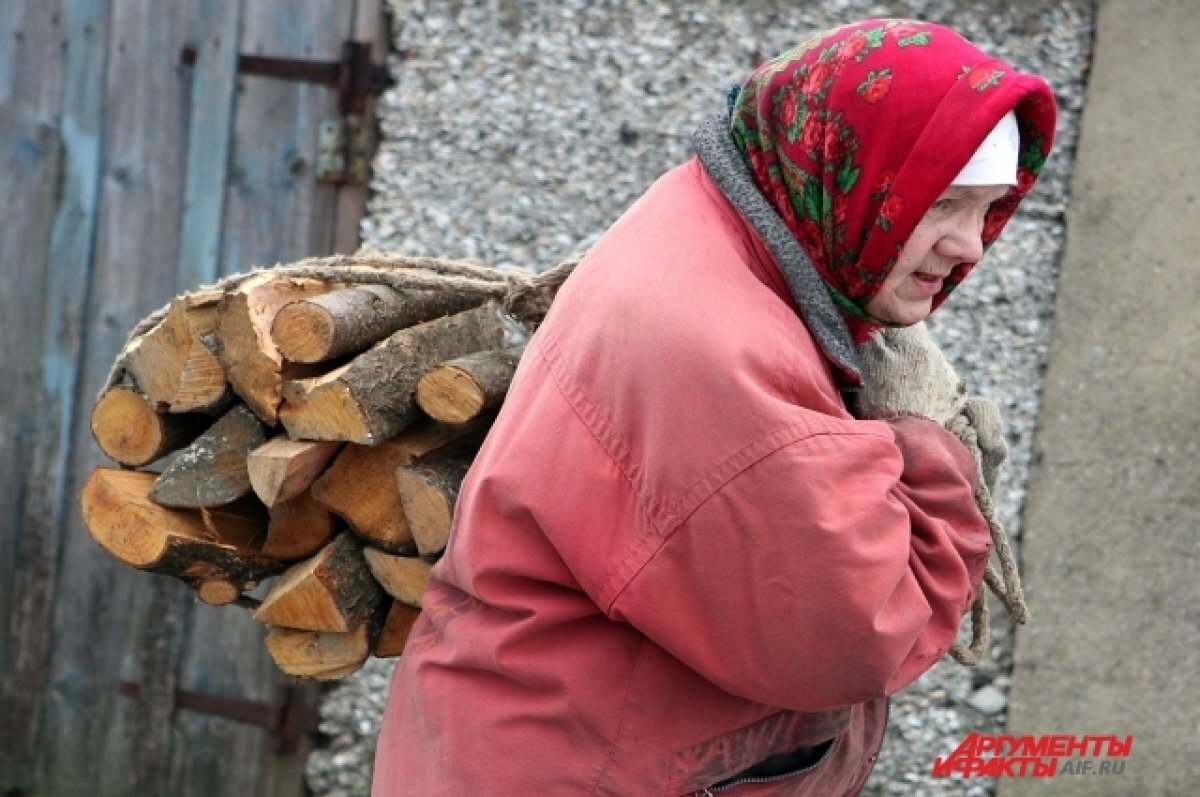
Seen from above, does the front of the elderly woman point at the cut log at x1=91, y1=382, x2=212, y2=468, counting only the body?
no

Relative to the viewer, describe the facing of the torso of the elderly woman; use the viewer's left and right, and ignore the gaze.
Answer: facing to the right of the viewer

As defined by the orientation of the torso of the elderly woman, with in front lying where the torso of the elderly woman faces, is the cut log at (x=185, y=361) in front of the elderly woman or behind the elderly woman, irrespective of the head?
behind

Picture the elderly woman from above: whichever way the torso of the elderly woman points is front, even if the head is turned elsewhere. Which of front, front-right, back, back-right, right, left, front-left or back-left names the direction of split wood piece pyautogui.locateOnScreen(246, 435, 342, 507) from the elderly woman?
back-left

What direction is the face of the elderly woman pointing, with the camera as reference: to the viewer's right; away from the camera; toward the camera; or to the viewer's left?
to the viewer's right

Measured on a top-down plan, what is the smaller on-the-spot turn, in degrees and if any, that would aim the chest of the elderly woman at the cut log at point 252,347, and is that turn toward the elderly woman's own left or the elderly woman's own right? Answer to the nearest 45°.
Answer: approximately 135° to the elderly woman's own left

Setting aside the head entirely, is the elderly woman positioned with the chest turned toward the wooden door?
no
